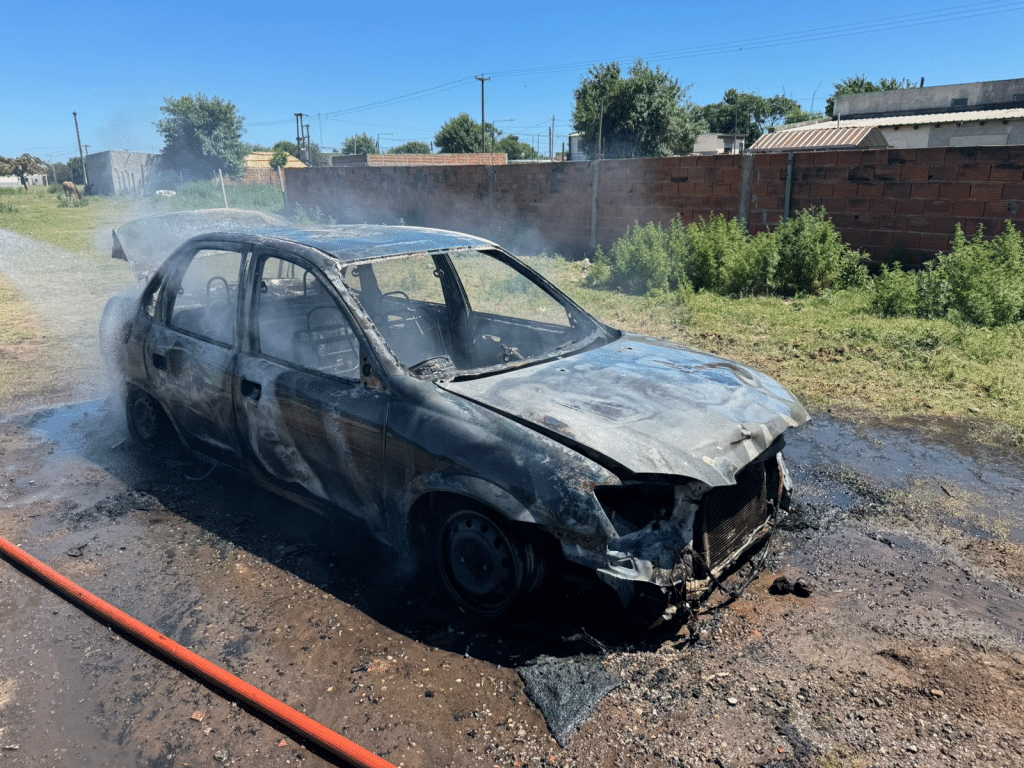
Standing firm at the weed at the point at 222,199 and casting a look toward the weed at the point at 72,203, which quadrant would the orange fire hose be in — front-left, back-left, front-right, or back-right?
back-left

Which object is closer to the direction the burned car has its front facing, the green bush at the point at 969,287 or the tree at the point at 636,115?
the green bush

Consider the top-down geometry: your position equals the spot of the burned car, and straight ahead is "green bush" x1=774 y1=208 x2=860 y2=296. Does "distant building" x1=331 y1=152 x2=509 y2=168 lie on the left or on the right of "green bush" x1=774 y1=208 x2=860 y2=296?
left

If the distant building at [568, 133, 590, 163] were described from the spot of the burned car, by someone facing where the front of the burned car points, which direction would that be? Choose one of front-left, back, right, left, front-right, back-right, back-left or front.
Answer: back-left

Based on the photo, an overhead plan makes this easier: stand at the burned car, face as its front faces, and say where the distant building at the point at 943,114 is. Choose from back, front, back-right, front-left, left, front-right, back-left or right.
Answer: left

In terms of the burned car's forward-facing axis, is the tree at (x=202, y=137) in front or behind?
behind

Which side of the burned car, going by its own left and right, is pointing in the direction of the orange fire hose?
right

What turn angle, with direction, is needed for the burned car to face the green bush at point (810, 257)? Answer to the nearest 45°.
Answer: approximately 90° to its left

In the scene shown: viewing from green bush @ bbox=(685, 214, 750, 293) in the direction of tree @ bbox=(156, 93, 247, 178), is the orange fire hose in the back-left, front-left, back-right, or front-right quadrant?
back-left

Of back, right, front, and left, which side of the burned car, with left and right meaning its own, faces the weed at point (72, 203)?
back

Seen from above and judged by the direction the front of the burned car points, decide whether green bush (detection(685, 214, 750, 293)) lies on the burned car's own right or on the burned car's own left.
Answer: on the burned car's own left

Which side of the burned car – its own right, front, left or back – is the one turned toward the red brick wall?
left

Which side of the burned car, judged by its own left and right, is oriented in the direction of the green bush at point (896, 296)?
left

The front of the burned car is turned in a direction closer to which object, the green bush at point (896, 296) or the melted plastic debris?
the melted plastic debris

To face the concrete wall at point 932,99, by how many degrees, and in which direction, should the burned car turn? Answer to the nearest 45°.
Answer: approximately 90° to its left
